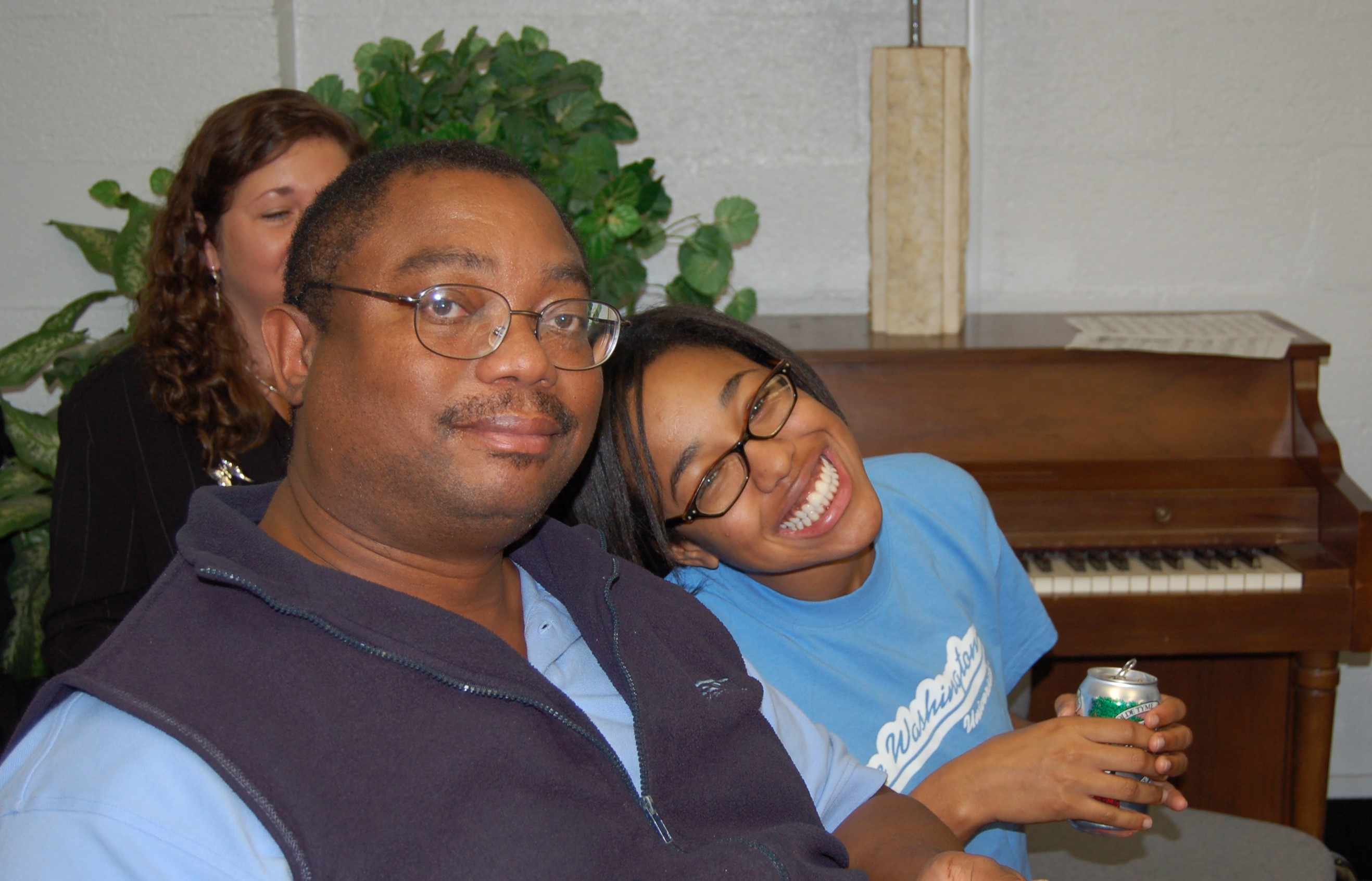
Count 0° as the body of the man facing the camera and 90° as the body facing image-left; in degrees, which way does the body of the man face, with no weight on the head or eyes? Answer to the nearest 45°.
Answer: approximately 315°

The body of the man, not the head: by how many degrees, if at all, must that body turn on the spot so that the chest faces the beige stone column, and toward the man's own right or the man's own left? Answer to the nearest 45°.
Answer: approximately 90° to the man's own left

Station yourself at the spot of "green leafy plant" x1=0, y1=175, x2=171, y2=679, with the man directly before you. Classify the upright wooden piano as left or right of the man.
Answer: left

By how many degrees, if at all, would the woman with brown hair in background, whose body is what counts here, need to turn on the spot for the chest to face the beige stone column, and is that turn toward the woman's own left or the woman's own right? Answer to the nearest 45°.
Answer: approximately 45° to the woman's own left

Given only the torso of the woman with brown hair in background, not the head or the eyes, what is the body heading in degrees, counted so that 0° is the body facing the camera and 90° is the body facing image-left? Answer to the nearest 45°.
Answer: approximately 315°

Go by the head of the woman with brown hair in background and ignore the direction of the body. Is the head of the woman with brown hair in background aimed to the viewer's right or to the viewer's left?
to the viewer's right

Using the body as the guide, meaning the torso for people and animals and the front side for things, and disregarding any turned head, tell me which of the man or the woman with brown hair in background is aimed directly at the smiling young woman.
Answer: the woman with brown hair in background

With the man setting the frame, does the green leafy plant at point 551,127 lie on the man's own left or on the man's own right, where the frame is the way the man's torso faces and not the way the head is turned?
on the man's own left
